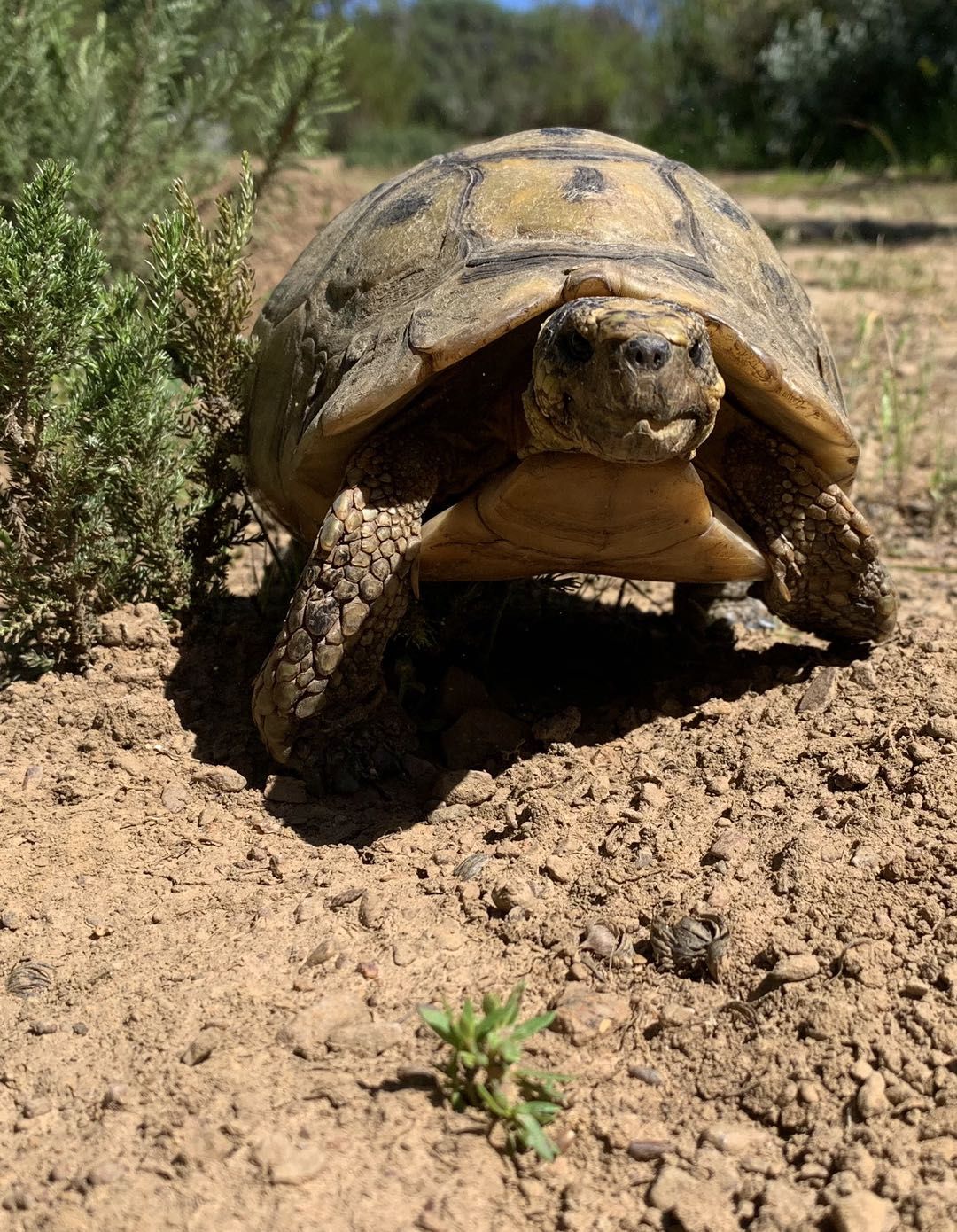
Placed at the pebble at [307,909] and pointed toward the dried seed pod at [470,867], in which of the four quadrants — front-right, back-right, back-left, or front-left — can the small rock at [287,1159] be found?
back-right

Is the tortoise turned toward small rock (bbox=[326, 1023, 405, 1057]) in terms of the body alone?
yes

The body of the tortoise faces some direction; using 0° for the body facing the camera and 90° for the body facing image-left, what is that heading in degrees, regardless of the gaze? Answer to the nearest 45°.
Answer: approximately 0°
